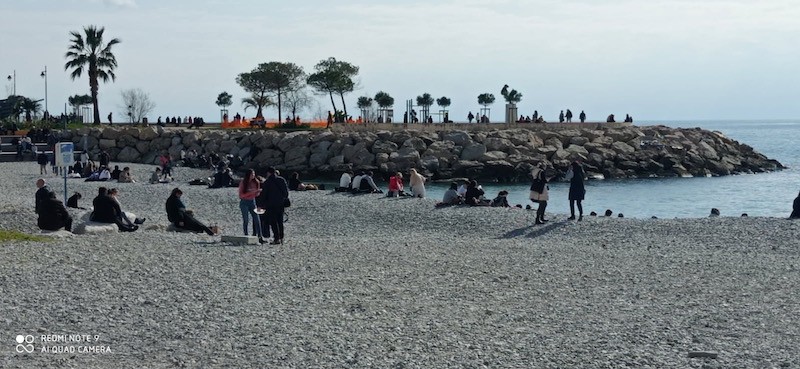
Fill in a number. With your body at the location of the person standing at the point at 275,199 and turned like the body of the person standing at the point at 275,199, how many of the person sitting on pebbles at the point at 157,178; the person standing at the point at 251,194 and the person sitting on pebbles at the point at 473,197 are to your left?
0

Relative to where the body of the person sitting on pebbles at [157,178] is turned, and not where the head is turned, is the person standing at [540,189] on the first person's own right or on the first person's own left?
on the first person's own right

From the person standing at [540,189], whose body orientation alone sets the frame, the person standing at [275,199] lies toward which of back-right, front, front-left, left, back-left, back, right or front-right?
back-right

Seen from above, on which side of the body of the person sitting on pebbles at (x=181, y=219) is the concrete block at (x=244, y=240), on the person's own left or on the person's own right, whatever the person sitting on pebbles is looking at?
on the person's own right

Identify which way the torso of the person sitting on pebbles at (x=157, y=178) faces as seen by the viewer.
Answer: to the viewer's right

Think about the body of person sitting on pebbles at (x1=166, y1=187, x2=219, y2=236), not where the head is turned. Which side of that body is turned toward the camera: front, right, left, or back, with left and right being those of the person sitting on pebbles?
right

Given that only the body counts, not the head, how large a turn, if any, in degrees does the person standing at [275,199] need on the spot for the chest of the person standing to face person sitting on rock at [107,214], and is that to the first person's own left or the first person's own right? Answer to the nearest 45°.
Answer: approximately 45° to the first person's own right

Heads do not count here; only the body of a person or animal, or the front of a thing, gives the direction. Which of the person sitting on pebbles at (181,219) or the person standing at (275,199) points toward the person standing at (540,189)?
the person sitting on pebbles

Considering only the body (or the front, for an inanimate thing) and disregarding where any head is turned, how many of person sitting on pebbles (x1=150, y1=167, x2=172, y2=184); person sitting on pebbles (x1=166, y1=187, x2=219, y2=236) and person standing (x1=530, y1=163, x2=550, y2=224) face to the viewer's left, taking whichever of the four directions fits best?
0
